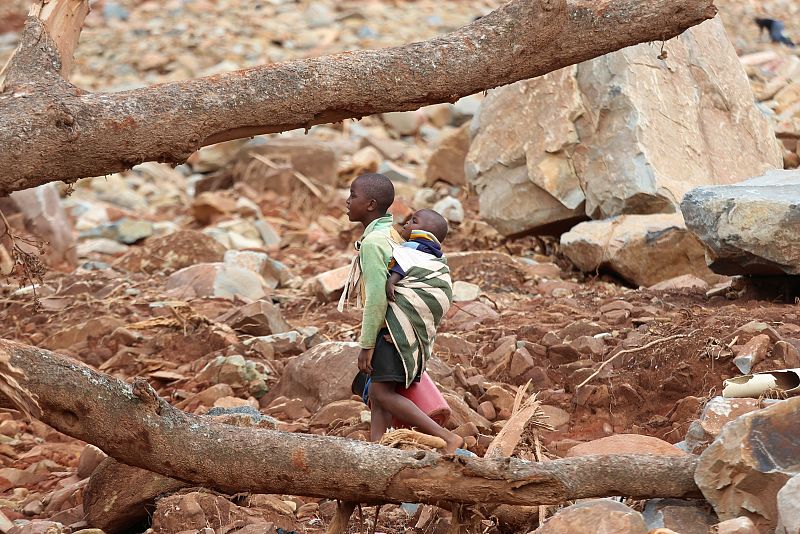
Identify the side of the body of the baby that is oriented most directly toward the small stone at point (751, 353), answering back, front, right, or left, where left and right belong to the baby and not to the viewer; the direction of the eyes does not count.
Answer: back

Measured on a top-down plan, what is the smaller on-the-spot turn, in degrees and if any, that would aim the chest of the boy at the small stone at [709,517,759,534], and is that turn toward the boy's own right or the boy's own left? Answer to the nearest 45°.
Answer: approximately 135° to the boy's own left

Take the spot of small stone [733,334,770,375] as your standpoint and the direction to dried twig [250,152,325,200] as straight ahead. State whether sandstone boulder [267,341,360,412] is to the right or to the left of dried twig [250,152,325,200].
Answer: left

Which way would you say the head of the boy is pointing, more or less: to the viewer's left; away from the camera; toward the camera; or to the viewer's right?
to the viewer's left

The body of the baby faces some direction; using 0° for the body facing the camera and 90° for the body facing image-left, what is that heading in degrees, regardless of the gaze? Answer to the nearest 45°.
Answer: approximately 90°

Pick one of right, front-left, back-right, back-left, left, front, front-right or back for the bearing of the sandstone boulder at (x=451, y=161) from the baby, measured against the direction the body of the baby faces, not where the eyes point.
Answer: right

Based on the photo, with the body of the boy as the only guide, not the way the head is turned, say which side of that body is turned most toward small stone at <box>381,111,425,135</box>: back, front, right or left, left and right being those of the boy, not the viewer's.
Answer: right

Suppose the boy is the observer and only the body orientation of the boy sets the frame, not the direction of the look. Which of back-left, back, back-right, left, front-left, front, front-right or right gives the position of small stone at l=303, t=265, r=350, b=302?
right

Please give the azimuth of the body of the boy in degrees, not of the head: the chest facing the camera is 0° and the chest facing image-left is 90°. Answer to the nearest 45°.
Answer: approximately 90°

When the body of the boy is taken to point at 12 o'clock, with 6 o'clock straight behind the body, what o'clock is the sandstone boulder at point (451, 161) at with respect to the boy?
The sandstone boulder is roughly at 3 o'clock from the boy.
